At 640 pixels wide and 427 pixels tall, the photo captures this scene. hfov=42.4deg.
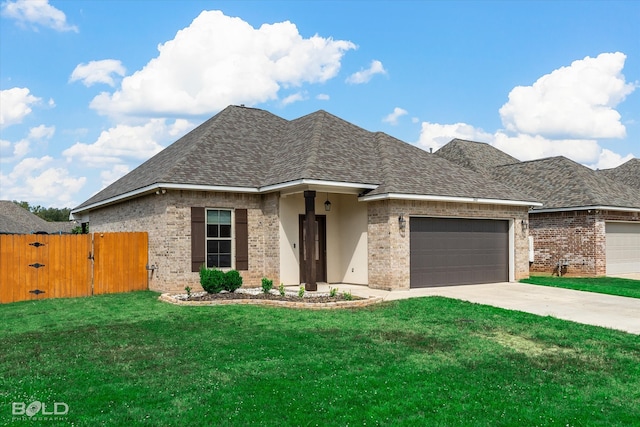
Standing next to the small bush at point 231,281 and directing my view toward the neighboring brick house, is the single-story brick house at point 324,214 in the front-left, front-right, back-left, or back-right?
front-left

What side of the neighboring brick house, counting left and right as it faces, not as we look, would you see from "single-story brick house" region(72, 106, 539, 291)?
right

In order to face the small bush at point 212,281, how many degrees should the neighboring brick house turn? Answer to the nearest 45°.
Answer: approximately 90° to its right

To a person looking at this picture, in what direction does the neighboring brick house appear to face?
facing the viewer and to the right of the viewer

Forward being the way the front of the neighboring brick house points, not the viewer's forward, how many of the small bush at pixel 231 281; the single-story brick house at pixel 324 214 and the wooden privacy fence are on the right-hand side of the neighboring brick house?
3

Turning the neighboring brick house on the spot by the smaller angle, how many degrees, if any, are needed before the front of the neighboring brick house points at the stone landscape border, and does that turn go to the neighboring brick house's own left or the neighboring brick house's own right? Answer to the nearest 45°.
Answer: approximately 90° to the neighboring brick house's own right

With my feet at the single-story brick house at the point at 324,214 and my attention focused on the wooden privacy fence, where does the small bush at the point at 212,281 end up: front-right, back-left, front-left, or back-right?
front-left

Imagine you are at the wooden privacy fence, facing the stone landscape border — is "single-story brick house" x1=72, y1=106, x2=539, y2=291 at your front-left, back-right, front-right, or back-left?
front-left

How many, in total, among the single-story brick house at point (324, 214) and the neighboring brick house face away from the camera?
0

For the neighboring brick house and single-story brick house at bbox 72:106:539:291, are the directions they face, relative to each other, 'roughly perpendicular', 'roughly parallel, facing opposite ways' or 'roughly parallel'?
roughly parallel

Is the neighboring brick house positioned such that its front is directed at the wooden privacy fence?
no

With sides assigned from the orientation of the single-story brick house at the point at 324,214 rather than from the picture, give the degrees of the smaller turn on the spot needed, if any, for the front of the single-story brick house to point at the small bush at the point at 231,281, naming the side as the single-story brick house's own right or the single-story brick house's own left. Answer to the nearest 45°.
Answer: approximately 90° to the single-story brick house's own right

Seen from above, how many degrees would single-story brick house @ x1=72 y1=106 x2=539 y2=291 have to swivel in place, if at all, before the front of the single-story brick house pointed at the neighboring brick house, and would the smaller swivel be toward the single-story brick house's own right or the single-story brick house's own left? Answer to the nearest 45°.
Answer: approximately 90° to the single-story brick house's own left
